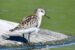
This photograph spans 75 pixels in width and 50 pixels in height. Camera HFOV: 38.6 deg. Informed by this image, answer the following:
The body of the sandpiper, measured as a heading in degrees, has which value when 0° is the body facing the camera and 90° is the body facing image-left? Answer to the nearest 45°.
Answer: approximately 270°
